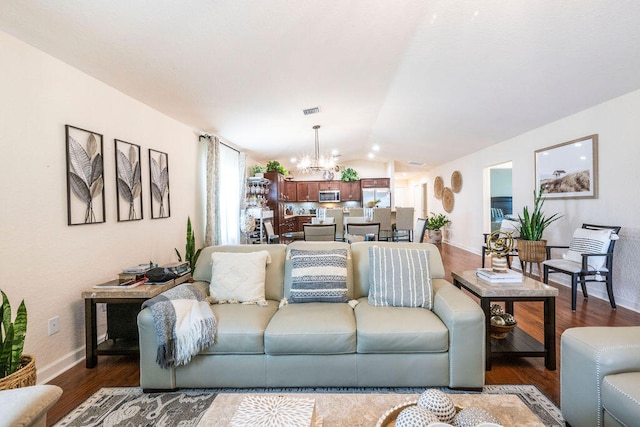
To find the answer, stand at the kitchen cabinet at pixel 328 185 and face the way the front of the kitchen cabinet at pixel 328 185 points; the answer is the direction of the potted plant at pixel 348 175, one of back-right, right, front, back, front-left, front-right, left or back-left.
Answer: left

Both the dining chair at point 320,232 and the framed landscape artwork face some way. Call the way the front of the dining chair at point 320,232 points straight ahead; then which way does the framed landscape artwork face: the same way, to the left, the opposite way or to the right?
to the left

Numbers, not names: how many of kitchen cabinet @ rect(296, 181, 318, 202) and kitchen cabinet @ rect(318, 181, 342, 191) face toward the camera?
2

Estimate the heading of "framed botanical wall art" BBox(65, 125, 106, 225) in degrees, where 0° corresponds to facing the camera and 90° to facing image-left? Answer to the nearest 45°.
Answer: approximately 315°

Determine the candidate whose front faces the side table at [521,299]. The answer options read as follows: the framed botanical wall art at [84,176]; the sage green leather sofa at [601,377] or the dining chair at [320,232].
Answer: the framed botanical wall art

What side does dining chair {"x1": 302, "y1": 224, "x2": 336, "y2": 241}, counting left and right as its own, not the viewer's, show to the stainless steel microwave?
front

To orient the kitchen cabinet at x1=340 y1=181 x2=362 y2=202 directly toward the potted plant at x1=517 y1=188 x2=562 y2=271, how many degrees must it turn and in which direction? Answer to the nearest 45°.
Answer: approximately 45° to its left

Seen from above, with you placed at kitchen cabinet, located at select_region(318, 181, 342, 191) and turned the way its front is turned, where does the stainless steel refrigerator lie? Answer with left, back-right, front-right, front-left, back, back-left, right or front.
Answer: left

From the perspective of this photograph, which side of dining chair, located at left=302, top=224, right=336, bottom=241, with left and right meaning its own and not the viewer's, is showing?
back

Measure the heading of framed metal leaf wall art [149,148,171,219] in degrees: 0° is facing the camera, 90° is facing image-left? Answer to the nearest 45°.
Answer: approximately 315°

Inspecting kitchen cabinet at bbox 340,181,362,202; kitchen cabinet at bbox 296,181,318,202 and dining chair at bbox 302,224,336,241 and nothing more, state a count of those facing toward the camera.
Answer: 2

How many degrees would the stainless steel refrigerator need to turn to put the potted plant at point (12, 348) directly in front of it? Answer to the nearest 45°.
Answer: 0° — it already faces it

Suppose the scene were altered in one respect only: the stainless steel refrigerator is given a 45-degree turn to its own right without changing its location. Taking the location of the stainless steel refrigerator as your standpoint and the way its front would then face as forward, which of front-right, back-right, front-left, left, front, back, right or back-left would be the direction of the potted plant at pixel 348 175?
front-right
